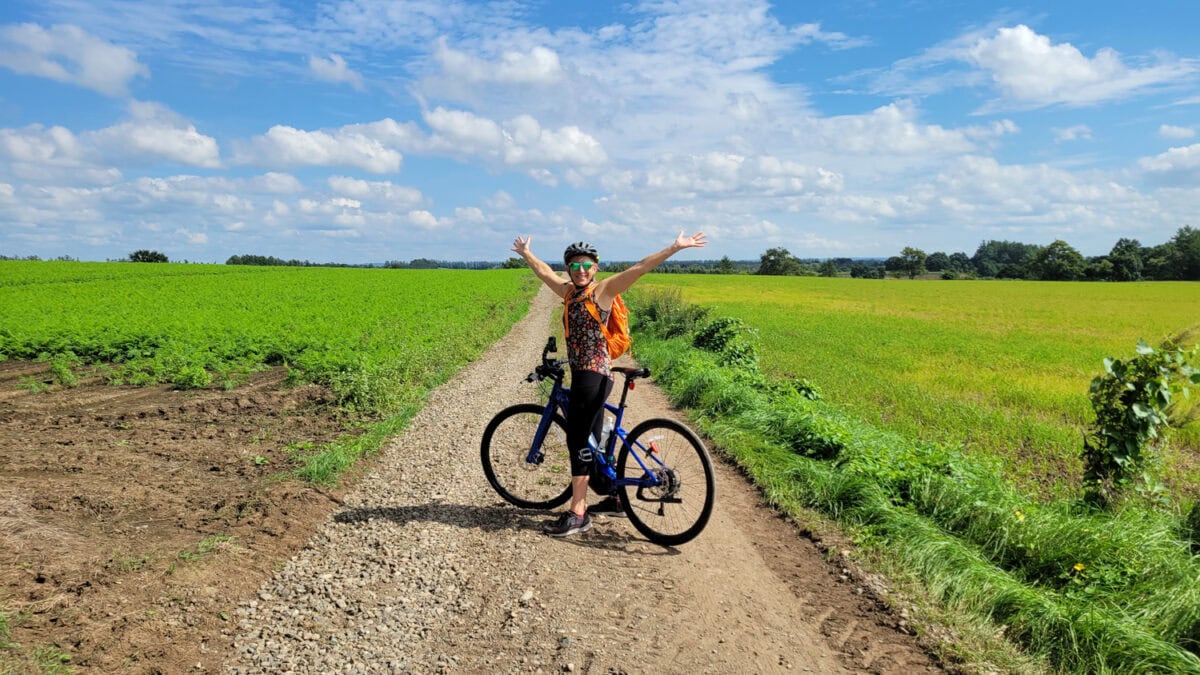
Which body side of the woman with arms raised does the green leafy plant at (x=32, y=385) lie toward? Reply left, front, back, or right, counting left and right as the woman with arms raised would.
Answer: right

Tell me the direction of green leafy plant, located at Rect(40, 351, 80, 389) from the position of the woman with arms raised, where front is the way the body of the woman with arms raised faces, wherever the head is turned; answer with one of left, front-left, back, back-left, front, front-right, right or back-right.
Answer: right

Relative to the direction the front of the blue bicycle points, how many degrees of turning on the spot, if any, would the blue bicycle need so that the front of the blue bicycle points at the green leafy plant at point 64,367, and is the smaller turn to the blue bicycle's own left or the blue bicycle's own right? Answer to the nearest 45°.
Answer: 0° — it already faces it

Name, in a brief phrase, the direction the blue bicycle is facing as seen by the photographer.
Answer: facing away from the viewer and to the left of the viewer

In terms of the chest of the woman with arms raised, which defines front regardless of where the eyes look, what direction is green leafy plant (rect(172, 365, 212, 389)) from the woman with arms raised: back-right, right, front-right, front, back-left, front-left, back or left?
right

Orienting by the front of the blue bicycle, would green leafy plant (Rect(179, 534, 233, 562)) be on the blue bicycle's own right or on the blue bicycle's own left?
on the blue bicycle's own left

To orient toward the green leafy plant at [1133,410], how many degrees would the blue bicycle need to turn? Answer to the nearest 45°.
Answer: approximately 135° to its right

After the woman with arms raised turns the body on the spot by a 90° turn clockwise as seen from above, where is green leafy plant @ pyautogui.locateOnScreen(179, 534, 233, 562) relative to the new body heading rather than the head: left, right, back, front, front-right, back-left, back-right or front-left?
front-left

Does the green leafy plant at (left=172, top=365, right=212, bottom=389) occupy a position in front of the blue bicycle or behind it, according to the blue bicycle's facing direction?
in front

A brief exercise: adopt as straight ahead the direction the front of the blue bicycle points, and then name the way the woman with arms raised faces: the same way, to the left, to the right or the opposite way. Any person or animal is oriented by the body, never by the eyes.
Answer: to the left

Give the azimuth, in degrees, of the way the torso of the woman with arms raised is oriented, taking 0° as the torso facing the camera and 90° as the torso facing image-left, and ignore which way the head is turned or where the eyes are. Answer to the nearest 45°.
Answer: approximately 45°

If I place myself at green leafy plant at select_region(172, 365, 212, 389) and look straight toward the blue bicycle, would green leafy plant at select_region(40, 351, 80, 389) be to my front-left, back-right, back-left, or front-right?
back-right
